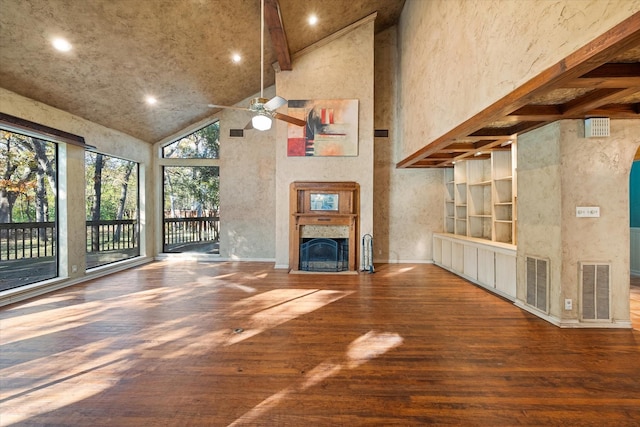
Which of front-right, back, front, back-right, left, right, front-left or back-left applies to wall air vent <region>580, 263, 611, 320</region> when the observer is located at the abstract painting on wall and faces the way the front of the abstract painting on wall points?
front-left

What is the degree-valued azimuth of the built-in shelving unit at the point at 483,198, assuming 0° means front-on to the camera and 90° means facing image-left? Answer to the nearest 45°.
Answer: approximately 45°

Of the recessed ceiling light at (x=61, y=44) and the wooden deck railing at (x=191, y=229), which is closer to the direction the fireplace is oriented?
the recessed ceiling light

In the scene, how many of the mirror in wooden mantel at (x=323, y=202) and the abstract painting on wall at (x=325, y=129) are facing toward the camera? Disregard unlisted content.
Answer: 2

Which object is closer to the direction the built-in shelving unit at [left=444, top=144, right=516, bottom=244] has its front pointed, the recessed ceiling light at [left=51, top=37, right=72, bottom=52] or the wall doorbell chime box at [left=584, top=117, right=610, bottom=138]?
the recessed ceiling light

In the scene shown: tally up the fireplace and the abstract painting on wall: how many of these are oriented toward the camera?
2

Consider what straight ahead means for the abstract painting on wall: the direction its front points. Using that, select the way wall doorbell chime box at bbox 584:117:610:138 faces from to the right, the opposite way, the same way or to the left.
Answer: the same way

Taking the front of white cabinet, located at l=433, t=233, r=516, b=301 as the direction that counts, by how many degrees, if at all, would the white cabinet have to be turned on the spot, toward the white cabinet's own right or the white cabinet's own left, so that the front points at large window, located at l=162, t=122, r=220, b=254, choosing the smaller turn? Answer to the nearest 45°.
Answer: approximately 45° to the white cabinet's own right

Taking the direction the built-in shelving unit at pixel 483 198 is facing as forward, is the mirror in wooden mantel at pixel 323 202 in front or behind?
in front

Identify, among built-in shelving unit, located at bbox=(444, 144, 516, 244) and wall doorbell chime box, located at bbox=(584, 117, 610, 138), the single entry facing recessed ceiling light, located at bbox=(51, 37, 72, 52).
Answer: the built-in shelving unit

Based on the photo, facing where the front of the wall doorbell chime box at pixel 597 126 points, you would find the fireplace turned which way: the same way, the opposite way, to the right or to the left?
the same way

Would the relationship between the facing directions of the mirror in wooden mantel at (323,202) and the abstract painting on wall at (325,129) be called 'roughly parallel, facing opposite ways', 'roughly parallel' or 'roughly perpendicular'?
roughly parallel

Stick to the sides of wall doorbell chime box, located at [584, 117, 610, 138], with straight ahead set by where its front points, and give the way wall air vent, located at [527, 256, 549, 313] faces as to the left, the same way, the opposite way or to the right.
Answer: to the right

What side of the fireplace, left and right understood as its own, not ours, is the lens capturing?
front
